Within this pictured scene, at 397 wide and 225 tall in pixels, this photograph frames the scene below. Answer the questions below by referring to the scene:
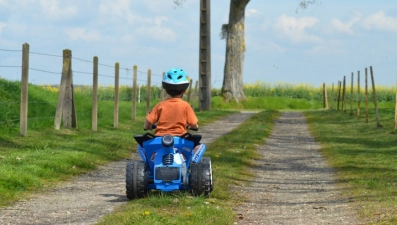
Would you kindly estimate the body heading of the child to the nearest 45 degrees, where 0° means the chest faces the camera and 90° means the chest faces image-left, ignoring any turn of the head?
approximately 180°

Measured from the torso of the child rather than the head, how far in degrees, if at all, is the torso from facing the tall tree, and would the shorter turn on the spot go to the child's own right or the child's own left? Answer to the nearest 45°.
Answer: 0° — they already face it

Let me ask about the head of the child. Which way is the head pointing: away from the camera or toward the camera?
away from the camera

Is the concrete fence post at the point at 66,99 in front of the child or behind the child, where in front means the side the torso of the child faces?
in front

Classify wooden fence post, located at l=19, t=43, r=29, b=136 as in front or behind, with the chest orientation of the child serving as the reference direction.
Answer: in front
